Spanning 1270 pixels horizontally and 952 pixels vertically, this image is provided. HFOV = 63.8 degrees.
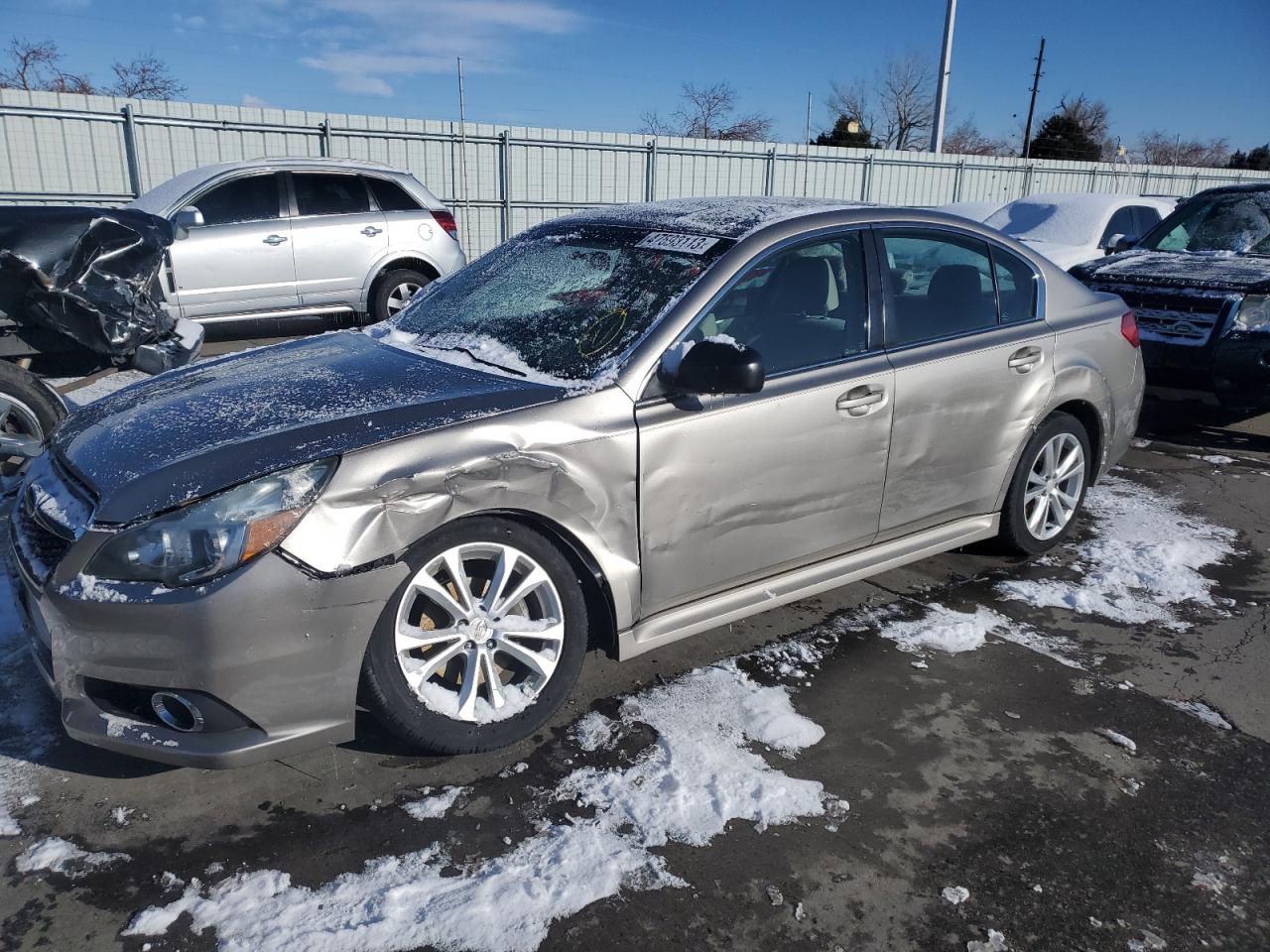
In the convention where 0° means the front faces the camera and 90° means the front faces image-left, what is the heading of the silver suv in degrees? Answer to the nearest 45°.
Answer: approximately 90°

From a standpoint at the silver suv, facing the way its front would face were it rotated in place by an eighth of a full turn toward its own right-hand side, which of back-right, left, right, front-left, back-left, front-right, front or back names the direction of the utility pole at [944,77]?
right
